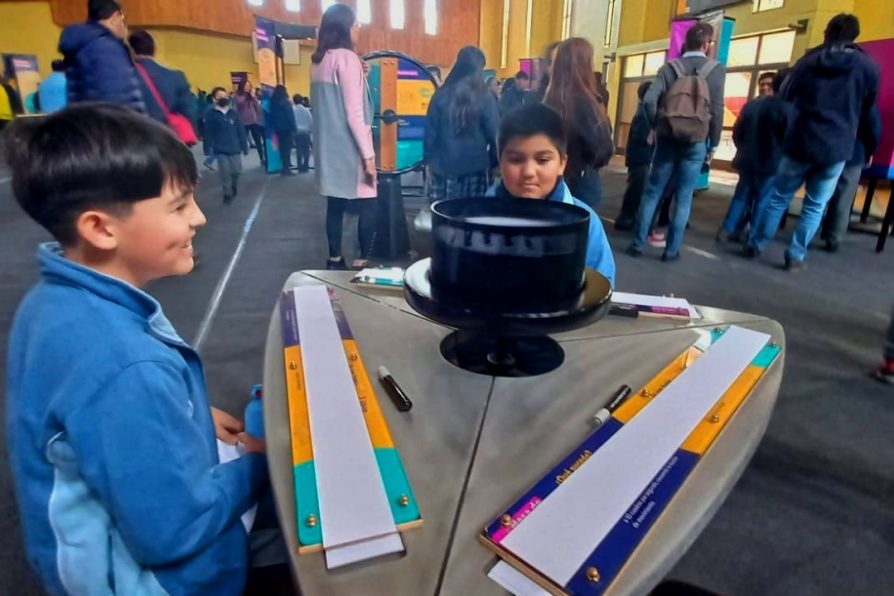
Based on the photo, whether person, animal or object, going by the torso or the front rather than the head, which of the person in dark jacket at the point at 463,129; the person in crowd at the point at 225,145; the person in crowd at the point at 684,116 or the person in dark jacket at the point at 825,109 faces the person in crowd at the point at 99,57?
the person in crowd at the point at 225,145

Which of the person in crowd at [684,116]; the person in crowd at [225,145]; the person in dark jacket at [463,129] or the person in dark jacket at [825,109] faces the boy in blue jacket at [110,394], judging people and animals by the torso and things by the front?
the person in crowd at [225,145]

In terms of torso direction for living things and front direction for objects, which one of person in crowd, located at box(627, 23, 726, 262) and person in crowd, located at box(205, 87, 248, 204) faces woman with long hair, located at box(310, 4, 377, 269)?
person in crowd, located at box(205, 87, 248, 204)

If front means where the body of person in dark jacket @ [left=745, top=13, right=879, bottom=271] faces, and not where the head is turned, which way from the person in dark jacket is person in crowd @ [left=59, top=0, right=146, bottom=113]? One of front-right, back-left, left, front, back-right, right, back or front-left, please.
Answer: back-left

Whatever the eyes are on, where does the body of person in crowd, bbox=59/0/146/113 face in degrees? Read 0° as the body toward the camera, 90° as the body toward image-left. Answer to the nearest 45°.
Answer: approximately 225°

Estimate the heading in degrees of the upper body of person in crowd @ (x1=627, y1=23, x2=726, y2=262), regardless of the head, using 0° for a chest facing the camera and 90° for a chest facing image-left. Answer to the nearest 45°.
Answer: approximately 180°

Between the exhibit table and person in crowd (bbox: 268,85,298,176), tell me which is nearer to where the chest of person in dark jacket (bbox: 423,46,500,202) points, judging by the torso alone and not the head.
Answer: the person in crowd

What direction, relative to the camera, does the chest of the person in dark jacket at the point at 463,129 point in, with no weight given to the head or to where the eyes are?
away from the camera

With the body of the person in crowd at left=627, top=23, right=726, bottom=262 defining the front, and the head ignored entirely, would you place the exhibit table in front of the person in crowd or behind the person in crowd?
behind

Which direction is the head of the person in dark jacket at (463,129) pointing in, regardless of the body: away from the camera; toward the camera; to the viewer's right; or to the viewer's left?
away from the camera

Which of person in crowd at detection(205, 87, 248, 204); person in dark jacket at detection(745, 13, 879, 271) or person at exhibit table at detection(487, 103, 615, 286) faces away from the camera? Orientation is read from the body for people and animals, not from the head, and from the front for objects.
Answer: the person in dark jacket

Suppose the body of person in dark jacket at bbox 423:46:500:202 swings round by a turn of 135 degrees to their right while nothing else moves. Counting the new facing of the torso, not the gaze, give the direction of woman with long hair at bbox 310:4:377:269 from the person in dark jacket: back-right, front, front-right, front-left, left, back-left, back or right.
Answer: right

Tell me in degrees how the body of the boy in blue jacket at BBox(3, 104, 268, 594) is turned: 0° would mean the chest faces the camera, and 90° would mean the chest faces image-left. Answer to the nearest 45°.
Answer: approximately 270°
